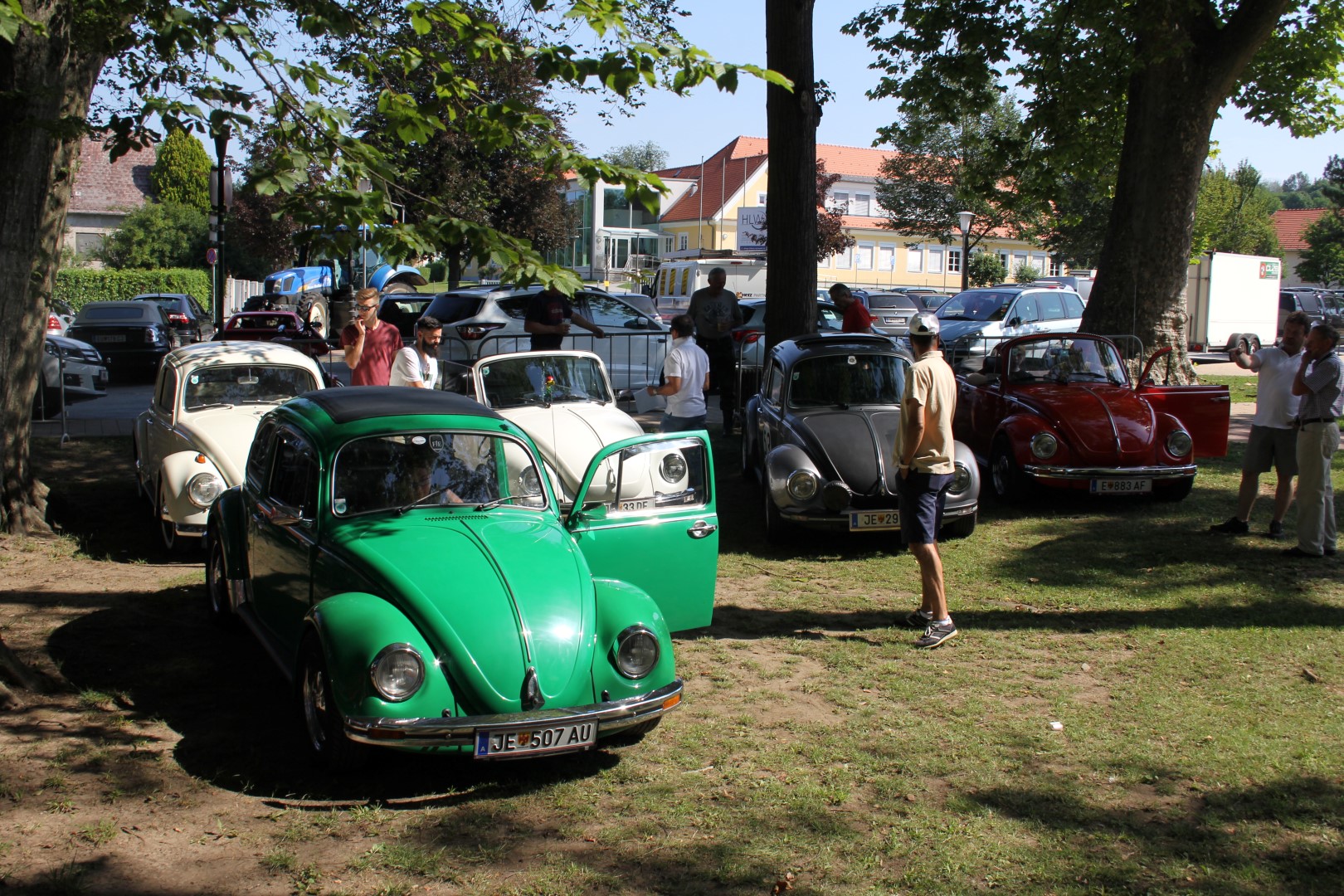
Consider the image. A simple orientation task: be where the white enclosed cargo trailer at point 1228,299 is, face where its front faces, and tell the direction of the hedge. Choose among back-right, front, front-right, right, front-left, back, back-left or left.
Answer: back-left

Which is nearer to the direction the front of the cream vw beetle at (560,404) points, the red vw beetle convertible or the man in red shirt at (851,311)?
the red vw beetle convertible

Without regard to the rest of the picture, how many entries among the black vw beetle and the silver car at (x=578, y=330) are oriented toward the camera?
1

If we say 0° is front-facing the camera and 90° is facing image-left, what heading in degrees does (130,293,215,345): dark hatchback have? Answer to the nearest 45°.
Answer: approximately 225°

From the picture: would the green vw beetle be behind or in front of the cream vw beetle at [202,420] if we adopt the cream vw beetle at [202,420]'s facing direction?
in front

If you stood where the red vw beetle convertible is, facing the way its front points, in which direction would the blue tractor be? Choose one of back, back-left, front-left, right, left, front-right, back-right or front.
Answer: back

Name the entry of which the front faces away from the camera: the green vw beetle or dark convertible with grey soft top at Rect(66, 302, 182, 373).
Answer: the dark convertible with grey soft top

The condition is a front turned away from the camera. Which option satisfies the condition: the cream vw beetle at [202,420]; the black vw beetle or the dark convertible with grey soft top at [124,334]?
the dark convertible with grey soft top

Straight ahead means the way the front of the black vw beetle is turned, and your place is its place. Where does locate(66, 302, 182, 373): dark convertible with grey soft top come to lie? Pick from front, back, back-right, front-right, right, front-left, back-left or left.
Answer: back-right

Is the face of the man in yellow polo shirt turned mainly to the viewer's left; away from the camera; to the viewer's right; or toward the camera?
away from the camera

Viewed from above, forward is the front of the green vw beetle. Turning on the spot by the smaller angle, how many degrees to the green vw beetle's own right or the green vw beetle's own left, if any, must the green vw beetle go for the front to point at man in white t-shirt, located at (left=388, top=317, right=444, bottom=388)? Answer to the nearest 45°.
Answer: approximately 135° to the green vw beetle's own left

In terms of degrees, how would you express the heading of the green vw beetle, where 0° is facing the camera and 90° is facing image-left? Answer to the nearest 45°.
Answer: approximately 315°

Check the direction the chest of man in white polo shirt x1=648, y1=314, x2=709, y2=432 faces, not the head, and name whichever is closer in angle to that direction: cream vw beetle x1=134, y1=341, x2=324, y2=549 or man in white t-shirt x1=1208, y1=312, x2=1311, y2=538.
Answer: the cream vw beetle

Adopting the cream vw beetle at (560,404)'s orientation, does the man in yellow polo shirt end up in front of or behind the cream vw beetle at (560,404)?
in front
